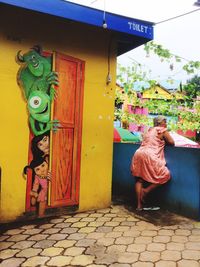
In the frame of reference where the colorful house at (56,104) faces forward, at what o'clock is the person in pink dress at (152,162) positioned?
The person in pink dress is roughly at 10 o'clock from the colorful house.

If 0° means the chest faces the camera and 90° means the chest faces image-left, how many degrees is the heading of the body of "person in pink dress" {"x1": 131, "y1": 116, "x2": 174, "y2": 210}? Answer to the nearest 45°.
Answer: approximately 225°

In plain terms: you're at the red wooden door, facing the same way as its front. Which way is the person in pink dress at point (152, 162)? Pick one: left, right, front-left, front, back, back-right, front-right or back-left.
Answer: front-left

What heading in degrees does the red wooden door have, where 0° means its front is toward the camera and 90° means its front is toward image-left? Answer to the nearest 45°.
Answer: approximately 315°

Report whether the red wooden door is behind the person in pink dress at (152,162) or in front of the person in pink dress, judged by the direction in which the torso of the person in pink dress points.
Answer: behind
